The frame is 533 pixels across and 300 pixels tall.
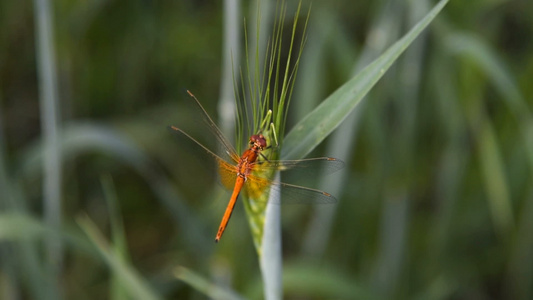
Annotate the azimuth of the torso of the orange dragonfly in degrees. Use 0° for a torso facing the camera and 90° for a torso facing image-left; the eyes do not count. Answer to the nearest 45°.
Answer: approximately 225°

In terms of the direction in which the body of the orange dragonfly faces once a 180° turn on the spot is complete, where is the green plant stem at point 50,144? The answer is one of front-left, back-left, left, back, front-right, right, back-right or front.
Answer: right
